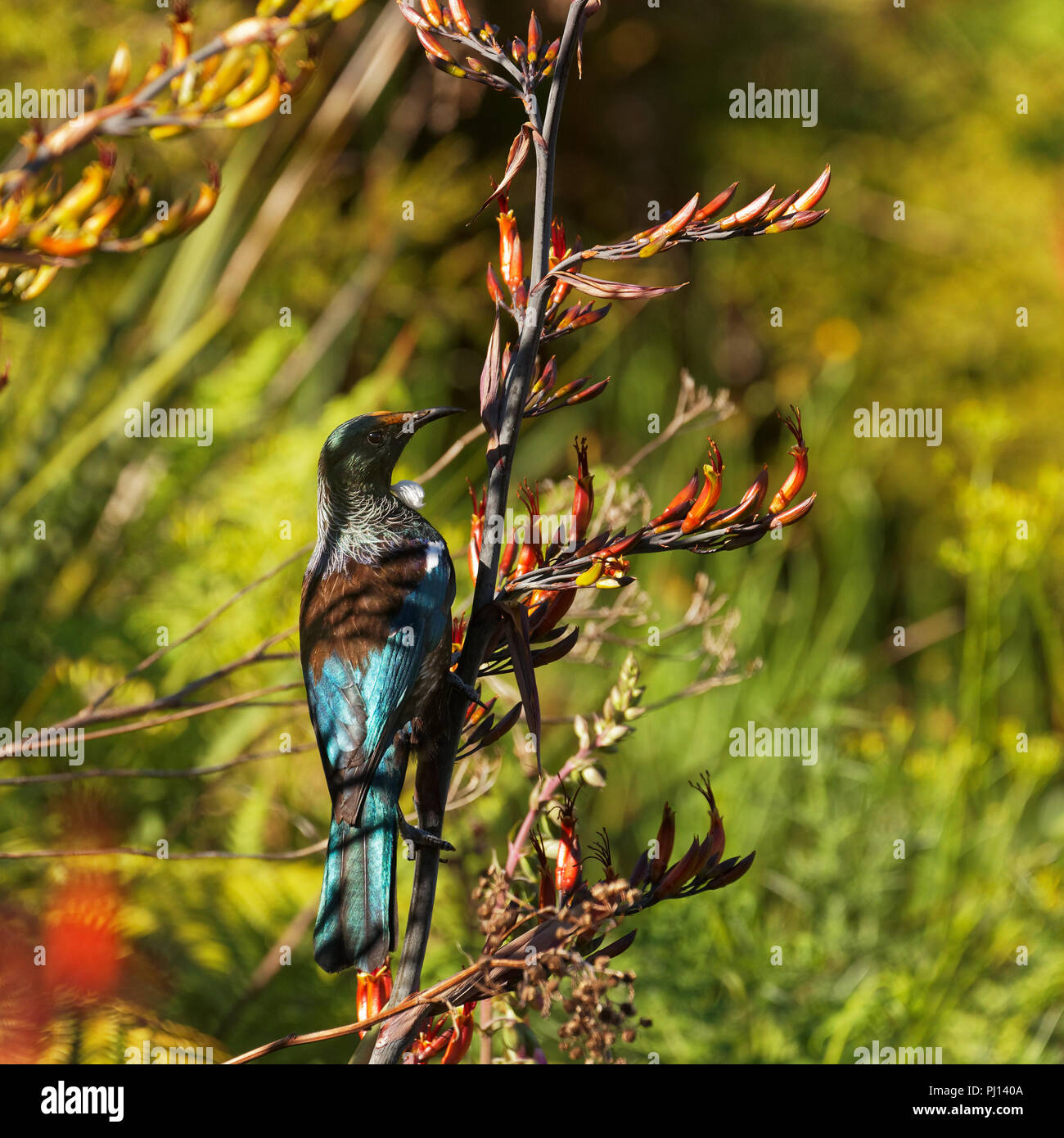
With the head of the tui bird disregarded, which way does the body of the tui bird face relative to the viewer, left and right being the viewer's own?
facing away from the viewer and to the right of the viewer
